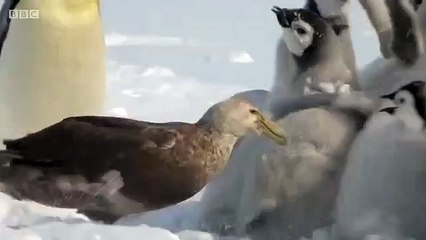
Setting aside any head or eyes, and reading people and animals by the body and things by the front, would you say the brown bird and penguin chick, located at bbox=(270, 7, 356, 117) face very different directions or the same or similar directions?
very different directions

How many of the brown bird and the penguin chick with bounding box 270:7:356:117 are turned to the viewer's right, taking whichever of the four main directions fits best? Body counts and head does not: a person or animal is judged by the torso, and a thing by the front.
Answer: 1

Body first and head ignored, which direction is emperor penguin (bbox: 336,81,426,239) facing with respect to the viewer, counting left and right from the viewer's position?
facing to the left of the viewer

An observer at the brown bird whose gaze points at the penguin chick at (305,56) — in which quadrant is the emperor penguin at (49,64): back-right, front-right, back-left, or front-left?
back-left

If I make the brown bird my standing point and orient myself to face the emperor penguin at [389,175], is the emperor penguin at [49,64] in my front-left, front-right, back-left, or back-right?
back-left

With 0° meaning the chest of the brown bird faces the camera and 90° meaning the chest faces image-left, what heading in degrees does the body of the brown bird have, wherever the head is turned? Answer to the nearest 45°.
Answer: approximately 270°
